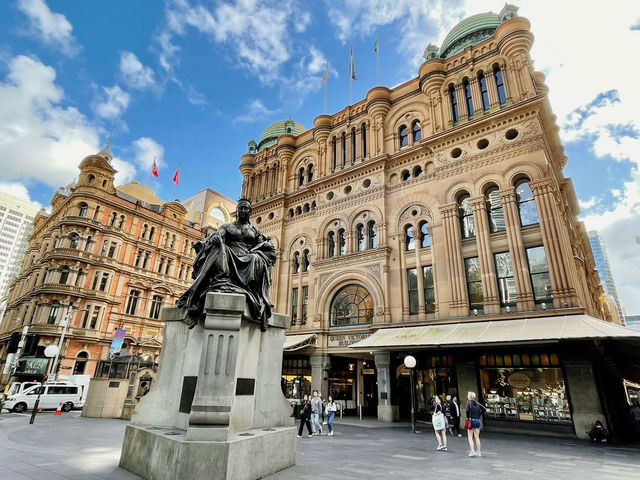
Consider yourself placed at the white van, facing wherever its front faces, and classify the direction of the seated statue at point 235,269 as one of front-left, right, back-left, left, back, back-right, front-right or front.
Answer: left

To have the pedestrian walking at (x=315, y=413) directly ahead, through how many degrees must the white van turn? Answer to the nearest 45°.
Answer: approximately 135° to its left

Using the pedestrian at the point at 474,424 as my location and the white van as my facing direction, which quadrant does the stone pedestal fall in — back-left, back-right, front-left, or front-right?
front-left

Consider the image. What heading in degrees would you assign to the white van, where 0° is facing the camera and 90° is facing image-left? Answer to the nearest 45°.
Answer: approximately 90°

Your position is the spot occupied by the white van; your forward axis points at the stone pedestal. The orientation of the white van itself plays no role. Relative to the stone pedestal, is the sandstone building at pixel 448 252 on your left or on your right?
left

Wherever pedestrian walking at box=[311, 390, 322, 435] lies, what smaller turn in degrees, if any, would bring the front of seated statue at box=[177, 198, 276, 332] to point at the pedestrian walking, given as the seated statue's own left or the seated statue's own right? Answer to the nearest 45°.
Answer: approximately 135° to the seated statue's own left

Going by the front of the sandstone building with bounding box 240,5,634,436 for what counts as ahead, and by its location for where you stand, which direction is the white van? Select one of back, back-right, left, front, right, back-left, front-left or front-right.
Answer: front-right

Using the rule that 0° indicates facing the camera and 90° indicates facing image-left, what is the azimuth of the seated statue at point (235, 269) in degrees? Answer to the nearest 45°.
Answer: approximately 0°

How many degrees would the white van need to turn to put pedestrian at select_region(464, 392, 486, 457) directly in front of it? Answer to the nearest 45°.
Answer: approximately 135° to its left

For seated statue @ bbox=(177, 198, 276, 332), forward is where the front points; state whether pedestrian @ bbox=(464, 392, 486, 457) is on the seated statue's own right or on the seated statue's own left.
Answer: on the seated statue's own left

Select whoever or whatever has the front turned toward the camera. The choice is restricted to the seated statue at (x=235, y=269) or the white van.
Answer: the seated statue
